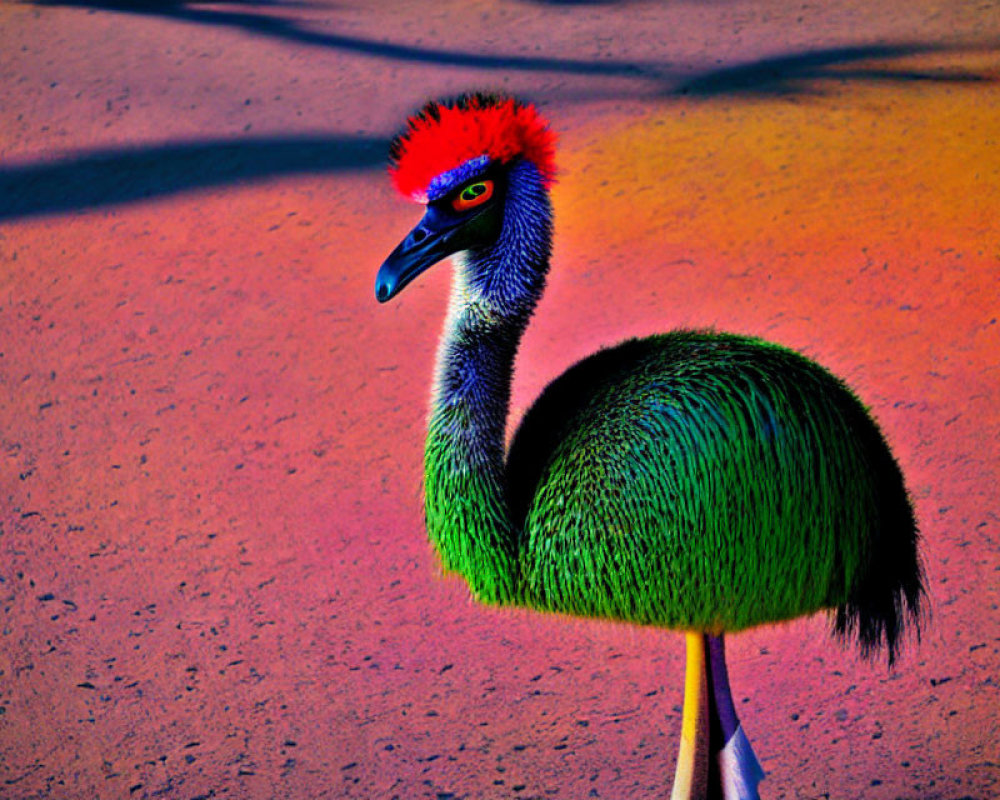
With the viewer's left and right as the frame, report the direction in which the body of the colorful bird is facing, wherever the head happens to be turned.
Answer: facing to the left of the viewer
